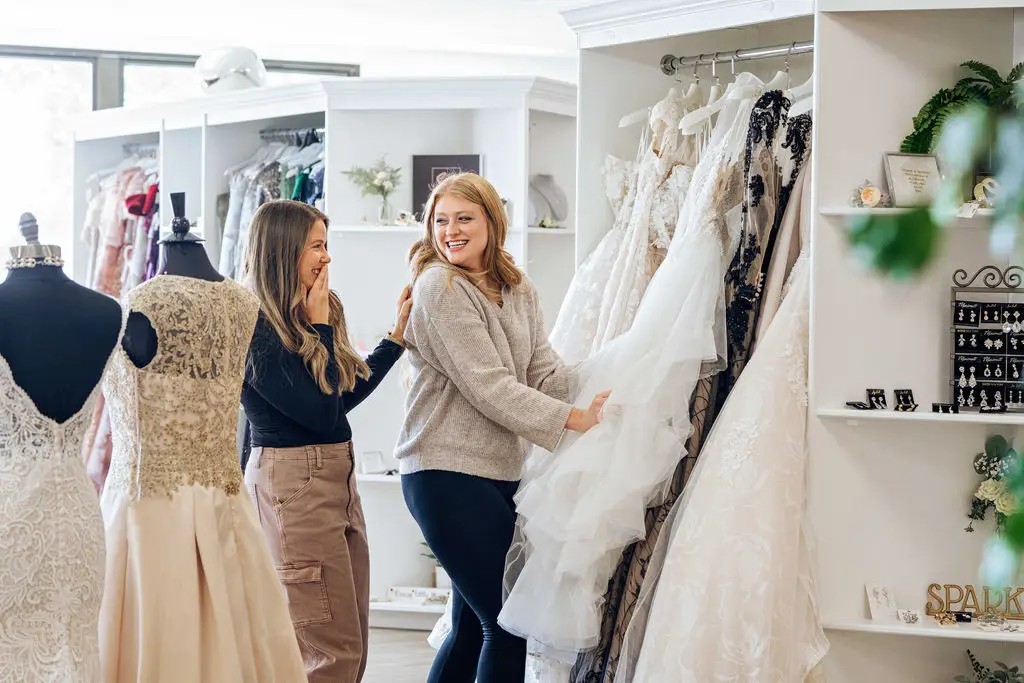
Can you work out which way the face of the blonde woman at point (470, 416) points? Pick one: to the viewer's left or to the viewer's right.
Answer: to the viewer's left

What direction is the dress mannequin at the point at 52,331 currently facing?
away from the camera

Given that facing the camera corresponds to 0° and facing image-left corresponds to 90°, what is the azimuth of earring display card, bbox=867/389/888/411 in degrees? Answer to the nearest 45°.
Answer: approximately 0°

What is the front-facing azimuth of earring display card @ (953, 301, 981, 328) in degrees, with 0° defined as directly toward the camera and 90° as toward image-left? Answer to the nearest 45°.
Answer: approximately 0°

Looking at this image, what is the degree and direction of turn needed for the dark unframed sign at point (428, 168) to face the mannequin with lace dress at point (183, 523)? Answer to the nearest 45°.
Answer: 0° — it already faces it

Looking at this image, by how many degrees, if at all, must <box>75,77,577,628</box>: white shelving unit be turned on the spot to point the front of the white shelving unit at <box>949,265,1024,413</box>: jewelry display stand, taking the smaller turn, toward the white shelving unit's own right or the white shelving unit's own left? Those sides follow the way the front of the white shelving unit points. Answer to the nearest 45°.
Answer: approximately 45° to the white shelving unit's own left

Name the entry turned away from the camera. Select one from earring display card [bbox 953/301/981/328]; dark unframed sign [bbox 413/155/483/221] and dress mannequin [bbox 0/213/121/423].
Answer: the dress mannequin

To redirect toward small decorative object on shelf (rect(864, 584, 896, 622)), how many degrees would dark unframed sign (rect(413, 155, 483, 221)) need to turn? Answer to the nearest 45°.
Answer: approximately 45° to its left

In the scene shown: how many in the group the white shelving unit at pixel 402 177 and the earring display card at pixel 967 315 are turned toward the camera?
2
